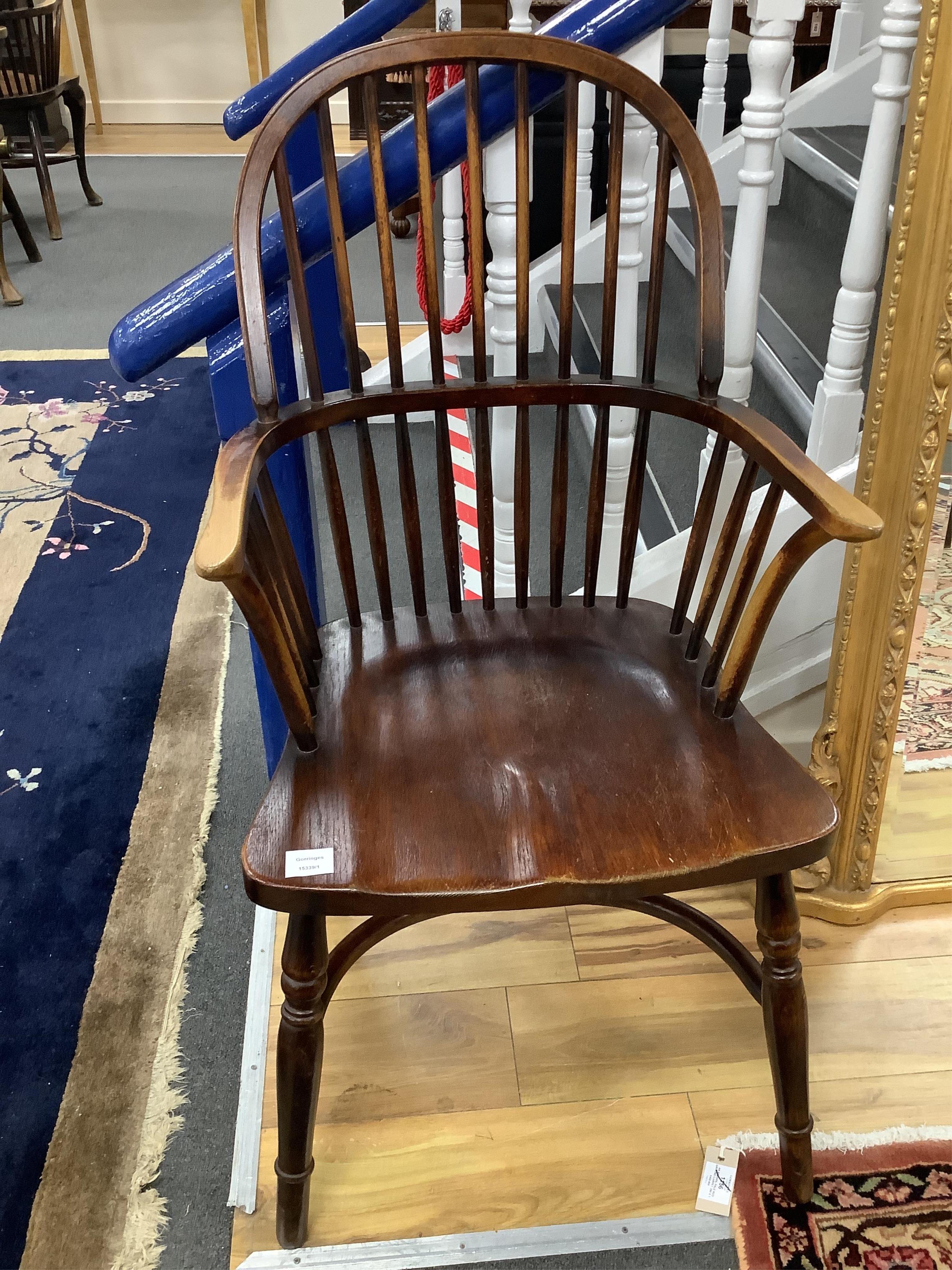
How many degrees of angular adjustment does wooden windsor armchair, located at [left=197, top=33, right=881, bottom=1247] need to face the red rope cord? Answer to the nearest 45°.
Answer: approximately 180°

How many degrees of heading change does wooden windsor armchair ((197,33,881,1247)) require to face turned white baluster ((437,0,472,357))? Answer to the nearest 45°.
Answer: approximately 180°

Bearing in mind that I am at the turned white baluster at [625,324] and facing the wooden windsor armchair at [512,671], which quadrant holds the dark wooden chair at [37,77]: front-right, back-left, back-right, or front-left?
back-right

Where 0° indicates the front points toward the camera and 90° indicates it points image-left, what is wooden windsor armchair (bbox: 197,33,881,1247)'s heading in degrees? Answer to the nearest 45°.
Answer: approximately 0°

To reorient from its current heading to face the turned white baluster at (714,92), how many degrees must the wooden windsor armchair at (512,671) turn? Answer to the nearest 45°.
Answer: approximately 180°

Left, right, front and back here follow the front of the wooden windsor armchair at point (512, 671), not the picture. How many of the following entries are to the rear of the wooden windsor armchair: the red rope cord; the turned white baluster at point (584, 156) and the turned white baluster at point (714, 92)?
3

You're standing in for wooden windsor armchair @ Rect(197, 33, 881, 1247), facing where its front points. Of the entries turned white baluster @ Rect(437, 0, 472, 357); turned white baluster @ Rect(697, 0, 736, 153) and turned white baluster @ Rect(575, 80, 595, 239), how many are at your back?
3
